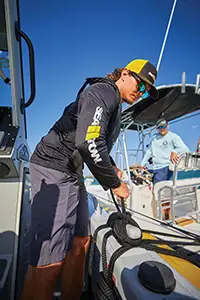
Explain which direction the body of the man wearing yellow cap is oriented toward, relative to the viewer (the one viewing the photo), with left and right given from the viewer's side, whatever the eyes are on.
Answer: facing to the right of the viewer
